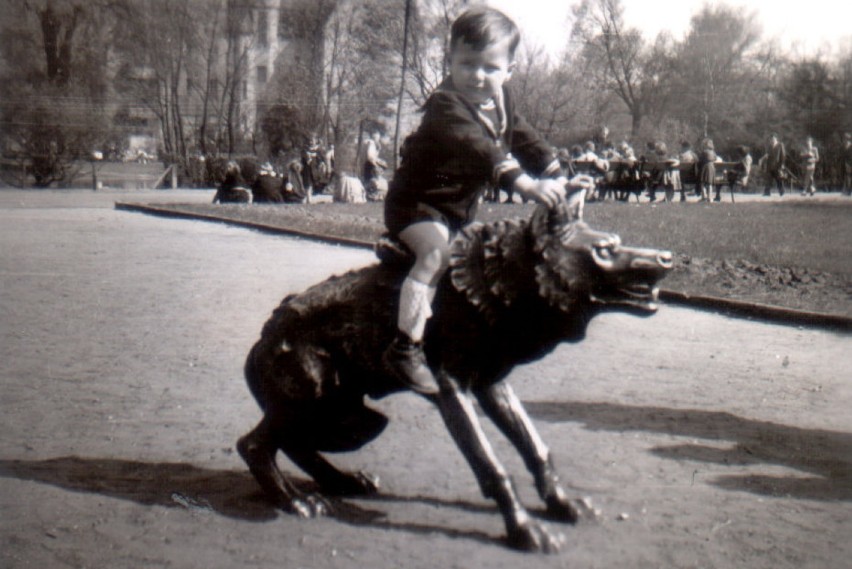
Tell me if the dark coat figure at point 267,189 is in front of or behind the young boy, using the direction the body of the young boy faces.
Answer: behind

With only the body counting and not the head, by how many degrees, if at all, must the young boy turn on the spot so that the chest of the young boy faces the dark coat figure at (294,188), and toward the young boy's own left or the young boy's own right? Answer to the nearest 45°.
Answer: approximately 135° to the young boy's own left

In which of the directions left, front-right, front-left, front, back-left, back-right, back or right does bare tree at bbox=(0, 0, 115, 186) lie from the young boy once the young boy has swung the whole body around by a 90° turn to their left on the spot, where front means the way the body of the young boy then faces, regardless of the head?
left

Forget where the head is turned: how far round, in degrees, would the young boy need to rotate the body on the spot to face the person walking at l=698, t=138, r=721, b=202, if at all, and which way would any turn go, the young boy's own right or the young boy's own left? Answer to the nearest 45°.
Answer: approximately 135° to the young boy's own left

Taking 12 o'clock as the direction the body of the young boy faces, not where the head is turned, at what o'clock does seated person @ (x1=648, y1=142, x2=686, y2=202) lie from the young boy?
The seated person is roughly at 8 o'clock from the young boy.

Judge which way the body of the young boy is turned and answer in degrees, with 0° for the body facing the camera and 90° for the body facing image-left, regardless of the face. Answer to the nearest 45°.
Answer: approximately 315°

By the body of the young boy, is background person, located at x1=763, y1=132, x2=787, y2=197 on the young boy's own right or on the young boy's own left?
on the young boy's own left

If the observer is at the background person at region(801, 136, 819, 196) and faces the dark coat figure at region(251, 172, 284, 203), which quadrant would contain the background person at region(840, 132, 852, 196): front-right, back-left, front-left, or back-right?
back-left

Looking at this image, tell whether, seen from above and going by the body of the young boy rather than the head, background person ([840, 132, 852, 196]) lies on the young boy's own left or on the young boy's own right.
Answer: on the young boy's own left
